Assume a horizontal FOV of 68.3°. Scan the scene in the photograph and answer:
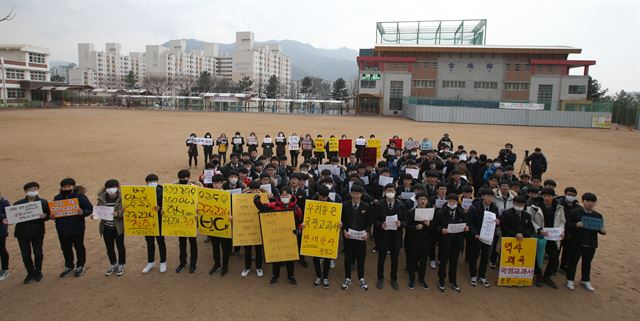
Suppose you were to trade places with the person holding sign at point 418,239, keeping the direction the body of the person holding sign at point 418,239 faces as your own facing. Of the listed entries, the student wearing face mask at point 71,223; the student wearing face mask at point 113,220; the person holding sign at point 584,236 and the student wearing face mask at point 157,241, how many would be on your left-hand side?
1

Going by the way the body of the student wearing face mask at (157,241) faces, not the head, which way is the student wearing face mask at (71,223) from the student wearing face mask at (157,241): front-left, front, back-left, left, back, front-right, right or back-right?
right

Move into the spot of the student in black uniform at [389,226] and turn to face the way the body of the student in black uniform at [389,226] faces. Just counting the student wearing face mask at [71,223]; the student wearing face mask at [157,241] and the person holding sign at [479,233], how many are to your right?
2

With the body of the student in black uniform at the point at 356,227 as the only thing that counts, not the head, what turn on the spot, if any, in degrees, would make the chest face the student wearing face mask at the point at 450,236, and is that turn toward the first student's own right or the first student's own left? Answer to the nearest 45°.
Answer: approximately 90° to the first student's own left

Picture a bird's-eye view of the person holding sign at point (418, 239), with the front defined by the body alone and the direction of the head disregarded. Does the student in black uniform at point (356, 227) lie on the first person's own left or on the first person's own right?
on the first person's own right

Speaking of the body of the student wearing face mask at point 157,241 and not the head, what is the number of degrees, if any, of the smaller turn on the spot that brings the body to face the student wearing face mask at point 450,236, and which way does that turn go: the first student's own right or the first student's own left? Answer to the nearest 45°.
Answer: approximately 45° to the first student's own left

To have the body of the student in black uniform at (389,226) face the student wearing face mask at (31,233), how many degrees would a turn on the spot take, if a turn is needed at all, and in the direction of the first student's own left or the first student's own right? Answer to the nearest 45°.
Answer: approximately 90° to the first student's own right

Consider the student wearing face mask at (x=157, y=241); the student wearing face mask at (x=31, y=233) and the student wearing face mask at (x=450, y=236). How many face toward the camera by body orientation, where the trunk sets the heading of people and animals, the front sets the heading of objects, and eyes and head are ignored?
3
